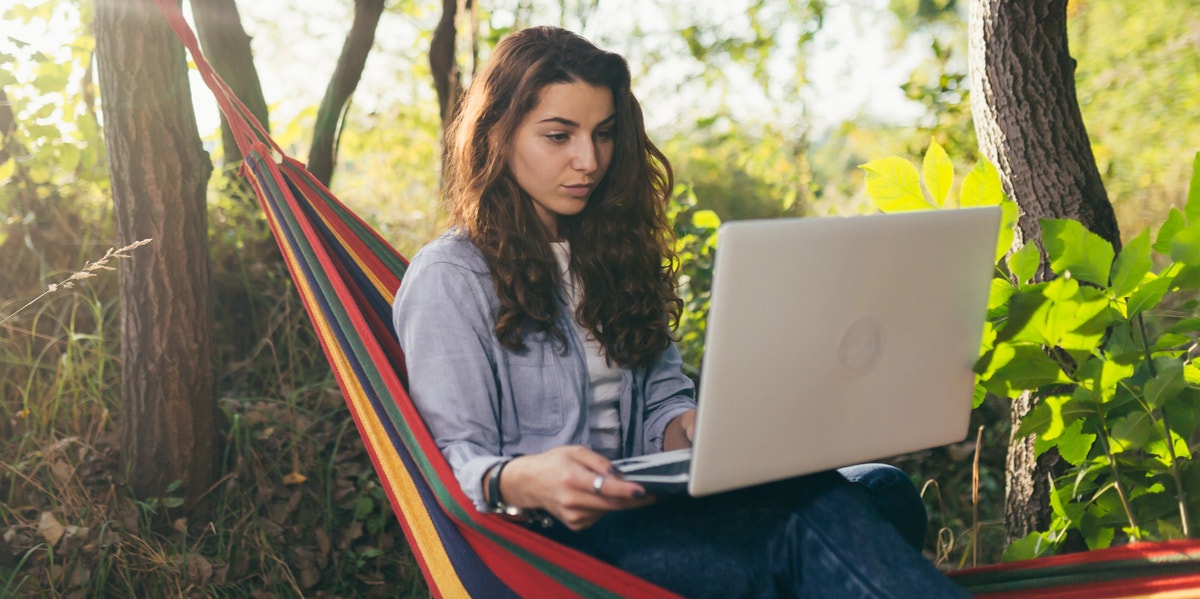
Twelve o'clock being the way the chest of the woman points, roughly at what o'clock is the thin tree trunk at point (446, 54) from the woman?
The thin tree trunk is roughly at 7 o'clock from the woman.

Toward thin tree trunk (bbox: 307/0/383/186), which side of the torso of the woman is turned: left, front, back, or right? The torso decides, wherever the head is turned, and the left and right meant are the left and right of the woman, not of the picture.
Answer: back

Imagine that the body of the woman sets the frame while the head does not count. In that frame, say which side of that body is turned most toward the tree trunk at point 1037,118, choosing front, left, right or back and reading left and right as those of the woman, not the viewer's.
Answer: left

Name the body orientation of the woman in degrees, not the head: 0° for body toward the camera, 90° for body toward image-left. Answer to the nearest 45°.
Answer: approximately 315°

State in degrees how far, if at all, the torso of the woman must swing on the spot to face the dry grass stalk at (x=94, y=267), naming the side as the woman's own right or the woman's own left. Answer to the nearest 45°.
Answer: approximately 135° to the woman's own right

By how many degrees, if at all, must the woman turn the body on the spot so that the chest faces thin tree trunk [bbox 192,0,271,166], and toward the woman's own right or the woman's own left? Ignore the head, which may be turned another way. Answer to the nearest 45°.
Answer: approximately 180°

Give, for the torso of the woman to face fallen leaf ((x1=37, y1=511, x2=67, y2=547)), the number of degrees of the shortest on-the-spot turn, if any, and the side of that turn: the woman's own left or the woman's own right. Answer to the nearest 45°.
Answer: approximately 180°
